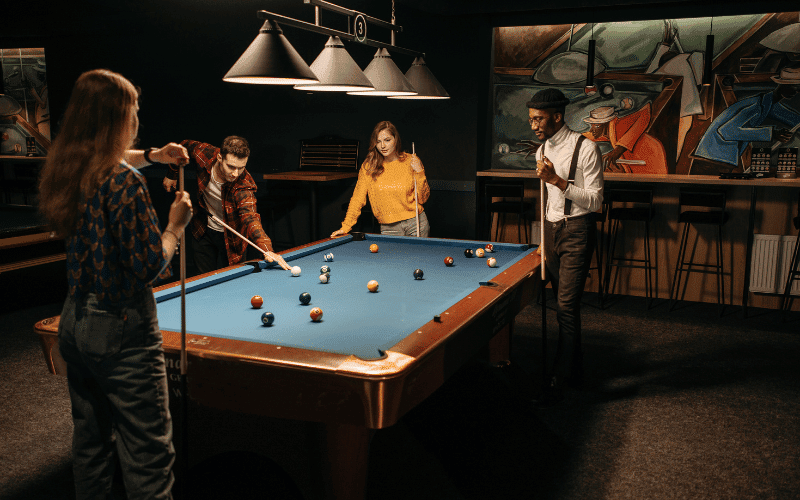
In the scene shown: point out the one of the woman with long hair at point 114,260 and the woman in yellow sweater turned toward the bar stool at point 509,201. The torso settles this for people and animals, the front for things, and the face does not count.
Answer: the woman with long hair

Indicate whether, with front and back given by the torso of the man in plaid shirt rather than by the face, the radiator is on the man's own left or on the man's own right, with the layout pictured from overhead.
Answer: on the man's own left

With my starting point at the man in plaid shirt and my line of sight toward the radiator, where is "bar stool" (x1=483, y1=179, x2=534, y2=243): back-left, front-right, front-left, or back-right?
front-left

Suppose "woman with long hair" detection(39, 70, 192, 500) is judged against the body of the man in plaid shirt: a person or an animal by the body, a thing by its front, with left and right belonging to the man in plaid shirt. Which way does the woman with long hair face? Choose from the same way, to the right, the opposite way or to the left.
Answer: to the left

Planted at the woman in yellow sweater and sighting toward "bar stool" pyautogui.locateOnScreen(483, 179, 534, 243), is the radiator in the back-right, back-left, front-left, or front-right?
front-right

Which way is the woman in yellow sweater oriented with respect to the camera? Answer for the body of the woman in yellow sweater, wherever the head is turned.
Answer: toward the camera

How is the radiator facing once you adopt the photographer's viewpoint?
facing the viewer

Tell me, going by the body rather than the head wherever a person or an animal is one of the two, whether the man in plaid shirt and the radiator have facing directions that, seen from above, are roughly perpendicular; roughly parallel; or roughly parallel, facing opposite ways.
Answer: roughly perpendicular

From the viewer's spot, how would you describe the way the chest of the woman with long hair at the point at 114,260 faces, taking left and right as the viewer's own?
facing away from the viewer and to the right of the viewer

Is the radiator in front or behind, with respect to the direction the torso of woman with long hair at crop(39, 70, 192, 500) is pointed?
in front

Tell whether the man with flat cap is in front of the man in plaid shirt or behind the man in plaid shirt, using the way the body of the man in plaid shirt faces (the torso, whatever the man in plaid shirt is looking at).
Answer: in front

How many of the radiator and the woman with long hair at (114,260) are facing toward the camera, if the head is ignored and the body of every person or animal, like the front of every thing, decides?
1

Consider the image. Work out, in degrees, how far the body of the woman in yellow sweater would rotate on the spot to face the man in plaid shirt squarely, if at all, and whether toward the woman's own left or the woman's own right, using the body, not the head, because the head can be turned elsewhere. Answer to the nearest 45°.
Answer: approximately 45° to the woman's own right

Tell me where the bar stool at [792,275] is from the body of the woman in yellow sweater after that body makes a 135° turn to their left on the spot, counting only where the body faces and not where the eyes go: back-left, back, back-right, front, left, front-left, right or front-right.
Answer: front-right

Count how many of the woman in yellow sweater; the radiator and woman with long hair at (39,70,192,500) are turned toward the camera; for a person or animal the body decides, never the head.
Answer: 2

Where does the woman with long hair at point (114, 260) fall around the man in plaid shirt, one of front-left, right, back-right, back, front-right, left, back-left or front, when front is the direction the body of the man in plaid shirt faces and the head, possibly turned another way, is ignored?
front-right

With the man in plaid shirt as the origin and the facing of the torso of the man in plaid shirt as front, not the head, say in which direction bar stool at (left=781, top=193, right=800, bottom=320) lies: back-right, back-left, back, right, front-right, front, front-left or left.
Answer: front-left

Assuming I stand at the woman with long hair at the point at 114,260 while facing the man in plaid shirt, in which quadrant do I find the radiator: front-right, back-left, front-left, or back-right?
front-right

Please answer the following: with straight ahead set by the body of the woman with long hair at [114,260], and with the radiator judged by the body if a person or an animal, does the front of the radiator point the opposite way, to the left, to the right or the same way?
the opposite way
